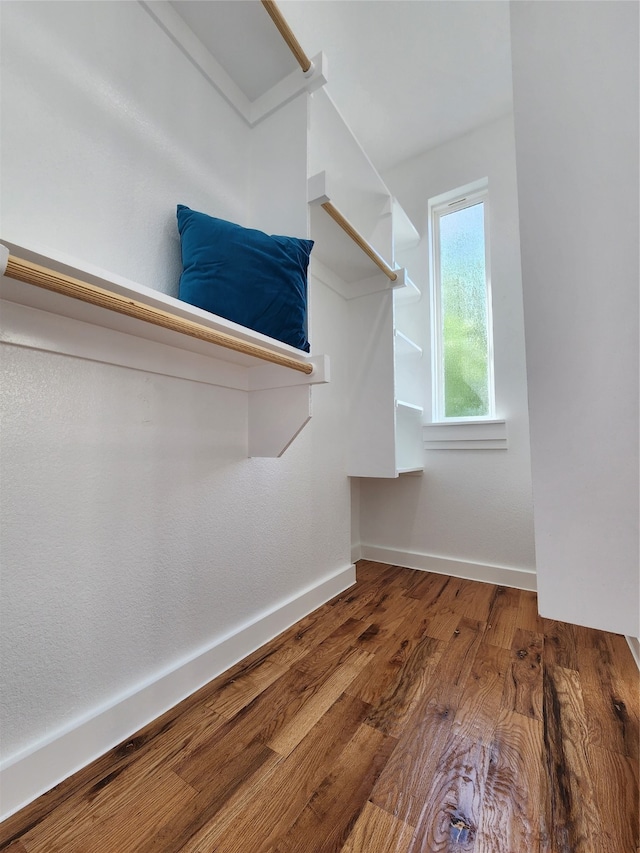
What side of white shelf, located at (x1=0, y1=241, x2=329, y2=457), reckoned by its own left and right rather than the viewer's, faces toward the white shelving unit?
left

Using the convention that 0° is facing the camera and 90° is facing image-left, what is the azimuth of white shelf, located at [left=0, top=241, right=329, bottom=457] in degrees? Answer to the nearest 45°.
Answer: approximately 315°

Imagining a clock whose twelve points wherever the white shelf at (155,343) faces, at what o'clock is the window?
The window is roughly at 10 o'clock from the white shelf.

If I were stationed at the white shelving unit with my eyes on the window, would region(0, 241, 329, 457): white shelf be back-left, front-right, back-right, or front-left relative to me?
back-right
